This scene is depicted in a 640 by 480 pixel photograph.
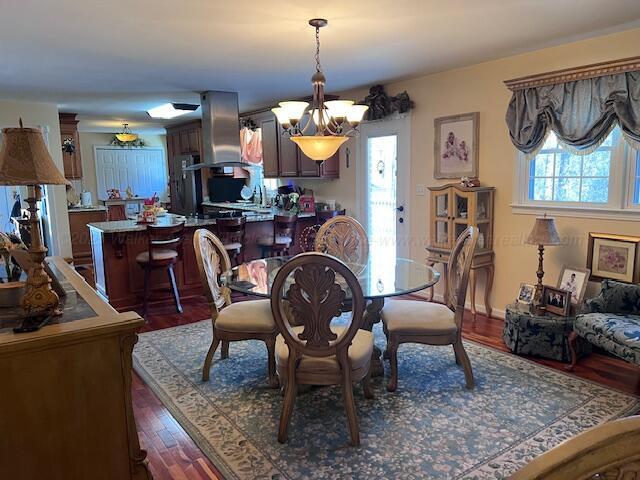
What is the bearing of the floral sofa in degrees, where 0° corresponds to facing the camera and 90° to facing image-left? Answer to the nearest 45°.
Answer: approximately 45°

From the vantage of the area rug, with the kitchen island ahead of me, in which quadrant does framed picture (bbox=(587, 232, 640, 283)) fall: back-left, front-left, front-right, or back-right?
back-right

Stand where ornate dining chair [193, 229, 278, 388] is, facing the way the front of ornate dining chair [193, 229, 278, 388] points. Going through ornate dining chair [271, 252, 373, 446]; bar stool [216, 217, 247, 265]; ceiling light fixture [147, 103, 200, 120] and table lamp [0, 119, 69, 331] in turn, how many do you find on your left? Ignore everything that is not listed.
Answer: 2

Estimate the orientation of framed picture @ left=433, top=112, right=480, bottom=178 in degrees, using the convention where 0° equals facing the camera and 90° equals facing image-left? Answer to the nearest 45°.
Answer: approximately 45°

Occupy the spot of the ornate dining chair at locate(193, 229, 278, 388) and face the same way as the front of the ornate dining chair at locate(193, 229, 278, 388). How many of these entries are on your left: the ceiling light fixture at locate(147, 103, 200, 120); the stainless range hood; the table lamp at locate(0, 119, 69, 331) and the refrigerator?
3

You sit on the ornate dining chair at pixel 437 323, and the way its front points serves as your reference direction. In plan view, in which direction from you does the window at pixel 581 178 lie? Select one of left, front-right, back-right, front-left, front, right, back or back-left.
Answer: back-right

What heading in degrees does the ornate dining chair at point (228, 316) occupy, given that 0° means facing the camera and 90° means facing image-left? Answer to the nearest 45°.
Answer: approximately 270°

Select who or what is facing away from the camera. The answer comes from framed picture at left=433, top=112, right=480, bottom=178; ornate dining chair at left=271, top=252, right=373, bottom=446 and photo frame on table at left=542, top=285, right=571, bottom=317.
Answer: the ornate dining chair

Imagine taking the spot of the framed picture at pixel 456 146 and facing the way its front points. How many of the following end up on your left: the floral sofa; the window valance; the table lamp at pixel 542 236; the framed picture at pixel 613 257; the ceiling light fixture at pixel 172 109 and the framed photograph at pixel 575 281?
5

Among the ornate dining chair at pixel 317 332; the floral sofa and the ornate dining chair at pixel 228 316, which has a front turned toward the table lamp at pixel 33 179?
the floral sofa

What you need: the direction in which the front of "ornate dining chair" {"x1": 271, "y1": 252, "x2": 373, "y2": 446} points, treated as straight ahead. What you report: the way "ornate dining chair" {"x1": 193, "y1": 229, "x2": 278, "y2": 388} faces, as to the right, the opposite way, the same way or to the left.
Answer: to the right

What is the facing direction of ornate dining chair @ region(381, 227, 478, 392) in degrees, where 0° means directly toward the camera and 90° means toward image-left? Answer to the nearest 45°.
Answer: approximately 90°

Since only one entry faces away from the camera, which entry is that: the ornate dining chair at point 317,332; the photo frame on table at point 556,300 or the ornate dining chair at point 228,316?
the ornate dining chair at point 317,332

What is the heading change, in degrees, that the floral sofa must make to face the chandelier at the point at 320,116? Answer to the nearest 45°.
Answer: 0° — it already faces it

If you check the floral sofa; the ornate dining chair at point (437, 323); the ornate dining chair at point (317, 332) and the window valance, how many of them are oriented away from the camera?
1

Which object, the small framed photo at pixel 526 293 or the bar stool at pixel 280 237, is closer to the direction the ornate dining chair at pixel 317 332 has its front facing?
the bar stool

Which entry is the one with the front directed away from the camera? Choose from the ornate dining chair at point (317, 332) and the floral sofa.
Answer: the ornate dining chair
